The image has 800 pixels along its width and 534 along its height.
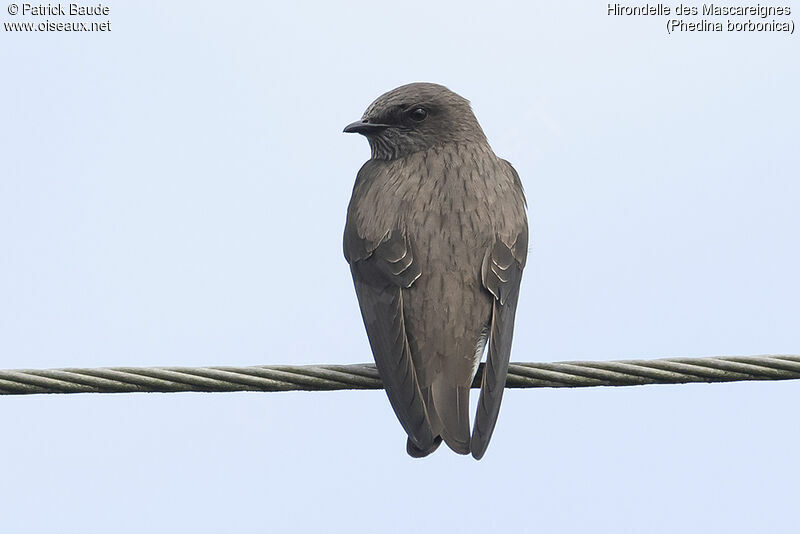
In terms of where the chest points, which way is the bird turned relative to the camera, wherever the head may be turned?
away from the camera
